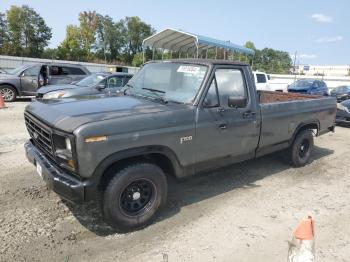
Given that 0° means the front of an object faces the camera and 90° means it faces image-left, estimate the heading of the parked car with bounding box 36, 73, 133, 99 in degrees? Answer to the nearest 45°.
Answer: approximately 45°

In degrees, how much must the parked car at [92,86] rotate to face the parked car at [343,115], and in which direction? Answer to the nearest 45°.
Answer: approximately 135° to its left

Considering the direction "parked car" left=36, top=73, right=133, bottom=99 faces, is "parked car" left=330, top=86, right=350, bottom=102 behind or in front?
behind

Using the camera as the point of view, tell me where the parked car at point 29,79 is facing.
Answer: facing to the left of the viewer

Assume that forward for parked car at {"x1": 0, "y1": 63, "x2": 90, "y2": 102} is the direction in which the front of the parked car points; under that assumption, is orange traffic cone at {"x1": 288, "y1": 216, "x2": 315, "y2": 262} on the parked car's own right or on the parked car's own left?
on the parked car's own left

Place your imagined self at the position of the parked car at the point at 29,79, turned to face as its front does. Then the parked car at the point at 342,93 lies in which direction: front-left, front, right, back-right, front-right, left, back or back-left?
back

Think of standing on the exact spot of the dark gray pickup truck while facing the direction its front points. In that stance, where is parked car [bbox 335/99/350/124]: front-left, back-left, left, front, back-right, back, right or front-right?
back

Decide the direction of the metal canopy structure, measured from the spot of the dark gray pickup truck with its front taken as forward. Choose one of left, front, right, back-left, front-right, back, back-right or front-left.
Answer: back-right

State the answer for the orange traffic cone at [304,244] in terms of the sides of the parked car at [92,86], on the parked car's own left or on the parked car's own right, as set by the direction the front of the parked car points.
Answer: on the parked car's own left

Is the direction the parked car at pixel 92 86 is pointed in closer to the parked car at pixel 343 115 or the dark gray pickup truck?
the dark gray pickup truck

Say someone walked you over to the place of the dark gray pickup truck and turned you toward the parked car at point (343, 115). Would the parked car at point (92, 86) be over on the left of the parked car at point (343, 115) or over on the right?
left
